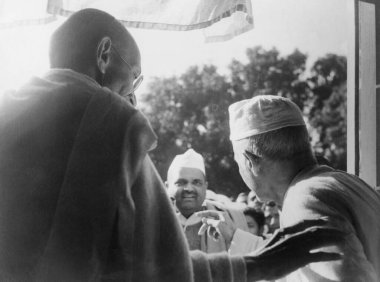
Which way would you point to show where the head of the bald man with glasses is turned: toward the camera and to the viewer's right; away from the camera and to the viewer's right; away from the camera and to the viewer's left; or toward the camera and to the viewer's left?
away from the camera and to the viewer's right

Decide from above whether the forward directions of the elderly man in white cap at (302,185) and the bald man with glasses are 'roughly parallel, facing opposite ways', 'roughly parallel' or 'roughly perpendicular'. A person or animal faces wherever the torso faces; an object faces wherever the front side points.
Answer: roughly perpendicular

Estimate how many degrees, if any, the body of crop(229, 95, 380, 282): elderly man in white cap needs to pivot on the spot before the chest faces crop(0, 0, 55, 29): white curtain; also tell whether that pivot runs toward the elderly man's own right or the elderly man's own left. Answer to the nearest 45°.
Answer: approximately 45° to the elderly man's own left

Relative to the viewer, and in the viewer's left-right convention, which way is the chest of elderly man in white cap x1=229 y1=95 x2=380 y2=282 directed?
facing away from the viewer and to the left of the viewer

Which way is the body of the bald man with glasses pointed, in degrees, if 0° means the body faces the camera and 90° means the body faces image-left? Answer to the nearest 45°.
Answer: approximately 225°

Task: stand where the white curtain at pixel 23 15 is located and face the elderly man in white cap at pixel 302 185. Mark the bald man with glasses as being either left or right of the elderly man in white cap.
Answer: right

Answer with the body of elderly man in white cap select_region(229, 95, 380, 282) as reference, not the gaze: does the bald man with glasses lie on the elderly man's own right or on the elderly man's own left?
on the elderly man's own left

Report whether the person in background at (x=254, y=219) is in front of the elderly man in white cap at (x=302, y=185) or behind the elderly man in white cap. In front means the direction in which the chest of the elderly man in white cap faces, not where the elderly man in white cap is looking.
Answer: in front

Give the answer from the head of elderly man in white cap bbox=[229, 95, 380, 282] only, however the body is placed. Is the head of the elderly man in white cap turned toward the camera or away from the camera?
away from the camera

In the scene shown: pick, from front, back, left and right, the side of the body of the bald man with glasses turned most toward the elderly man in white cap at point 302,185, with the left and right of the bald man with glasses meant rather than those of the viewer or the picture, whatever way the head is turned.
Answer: right

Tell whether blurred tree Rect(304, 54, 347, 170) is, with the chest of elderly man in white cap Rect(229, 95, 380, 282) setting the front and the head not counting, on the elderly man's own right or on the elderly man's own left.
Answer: on the elderly man's own right

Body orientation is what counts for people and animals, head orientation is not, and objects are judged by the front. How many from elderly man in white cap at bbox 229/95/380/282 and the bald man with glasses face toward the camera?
0
